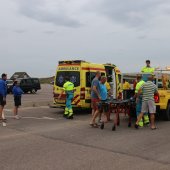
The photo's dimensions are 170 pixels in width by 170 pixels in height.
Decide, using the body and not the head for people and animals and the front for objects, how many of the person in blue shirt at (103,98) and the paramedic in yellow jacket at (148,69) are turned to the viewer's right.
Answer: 1

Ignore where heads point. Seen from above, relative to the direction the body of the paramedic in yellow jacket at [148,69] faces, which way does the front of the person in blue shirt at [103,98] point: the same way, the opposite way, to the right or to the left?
to the left

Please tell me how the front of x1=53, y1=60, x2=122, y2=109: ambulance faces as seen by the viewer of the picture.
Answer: facing away from the viewer and to the right of the viewer

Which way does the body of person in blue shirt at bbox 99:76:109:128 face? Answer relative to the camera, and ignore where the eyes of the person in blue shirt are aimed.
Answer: to the viewer's right

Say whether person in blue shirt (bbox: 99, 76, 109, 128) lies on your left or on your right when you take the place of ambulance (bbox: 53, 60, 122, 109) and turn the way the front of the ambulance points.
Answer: on your right
